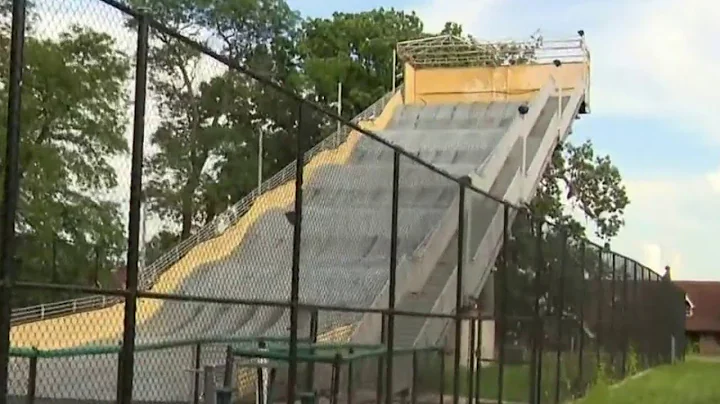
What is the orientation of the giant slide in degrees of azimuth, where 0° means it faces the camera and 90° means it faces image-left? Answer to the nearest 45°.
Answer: approximately 45°
